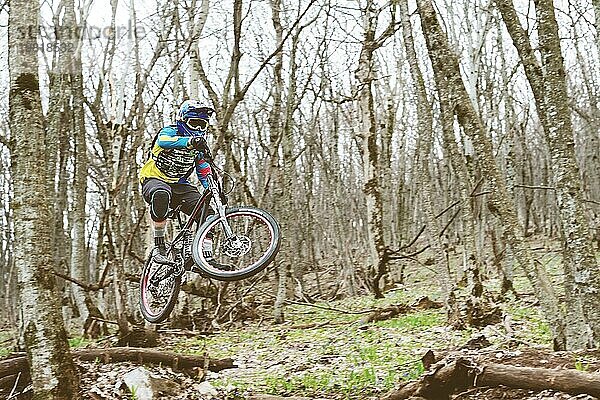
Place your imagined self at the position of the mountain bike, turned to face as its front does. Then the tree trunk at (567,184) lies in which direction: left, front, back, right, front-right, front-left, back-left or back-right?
front-left

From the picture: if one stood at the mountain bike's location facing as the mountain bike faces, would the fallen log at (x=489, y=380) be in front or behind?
in front

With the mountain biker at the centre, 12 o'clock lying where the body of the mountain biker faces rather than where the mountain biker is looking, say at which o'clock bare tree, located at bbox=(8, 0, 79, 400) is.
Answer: The bare tree is roughly at 5 o'clock from the mountain biker.

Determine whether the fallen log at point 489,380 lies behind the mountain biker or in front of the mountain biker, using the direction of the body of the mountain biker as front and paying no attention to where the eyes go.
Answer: in front

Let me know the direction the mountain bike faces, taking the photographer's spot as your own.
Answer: facing the viewer and to the right of the viewer

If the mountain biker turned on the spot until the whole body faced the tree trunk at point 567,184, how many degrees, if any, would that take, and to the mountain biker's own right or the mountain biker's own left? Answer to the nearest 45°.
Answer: approximately 45° to the mountain biker's own left

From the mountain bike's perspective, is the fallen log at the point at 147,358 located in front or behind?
behind
